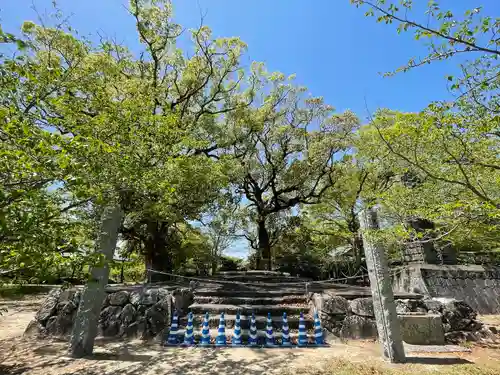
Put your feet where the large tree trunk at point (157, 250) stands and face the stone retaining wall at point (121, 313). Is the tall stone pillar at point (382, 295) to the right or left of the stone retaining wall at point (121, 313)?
left

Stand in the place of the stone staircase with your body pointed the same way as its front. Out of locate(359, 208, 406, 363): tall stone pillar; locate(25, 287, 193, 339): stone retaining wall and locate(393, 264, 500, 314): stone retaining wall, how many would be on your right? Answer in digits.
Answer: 1

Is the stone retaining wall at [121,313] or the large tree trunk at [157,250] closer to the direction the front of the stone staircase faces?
the stone retaining wall

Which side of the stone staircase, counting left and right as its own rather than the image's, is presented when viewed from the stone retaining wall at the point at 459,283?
left

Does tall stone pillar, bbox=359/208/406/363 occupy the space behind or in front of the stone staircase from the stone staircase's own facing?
in front

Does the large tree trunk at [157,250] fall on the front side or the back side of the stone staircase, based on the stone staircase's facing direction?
on the back side

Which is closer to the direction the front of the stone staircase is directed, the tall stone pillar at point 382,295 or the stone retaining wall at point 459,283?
the tall stone pillar

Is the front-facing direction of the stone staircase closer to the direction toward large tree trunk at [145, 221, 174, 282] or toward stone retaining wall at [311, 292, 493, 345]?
the stone retaining wall

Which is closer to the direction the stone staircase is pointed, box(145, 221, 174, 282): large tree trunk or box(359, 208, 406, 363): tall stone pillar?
the tall stone pillar

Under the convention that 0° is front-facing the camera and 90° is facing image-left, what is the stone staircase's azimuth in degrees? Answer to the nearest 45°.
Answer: approximately 0°

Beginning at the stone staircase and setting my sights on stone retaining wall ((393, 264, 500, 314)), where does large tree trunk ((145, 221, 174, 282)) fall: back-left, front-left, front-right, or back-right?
back-left

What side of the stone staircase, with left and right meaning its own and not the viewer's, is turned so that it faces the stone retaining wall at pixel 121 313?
right

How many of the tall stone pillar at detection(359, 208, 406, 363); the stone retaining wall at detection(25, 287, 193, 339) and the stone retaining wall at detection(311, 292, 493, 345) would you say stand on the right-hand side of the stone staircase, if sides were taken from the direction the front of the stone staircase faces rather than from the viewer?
1

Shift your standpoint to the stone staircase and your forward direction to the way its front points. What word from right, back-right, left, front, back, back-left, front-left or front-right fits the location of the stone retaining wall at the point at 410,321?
left
